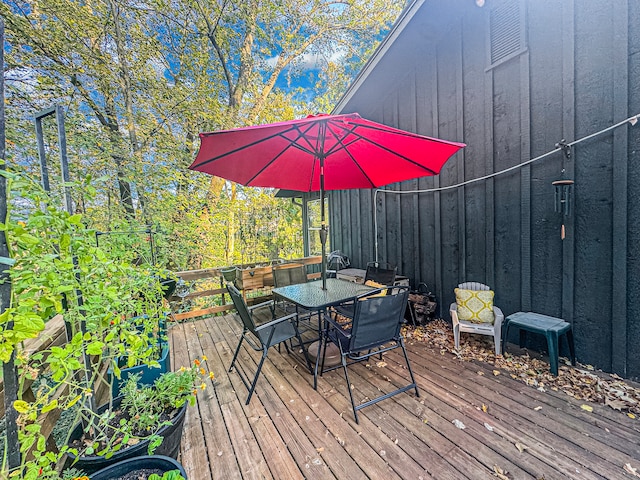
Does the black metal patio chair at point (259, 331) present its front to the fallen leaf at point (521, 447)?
no

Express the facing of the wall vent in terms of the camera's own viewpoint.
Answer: facing the viewer and to the left of the viewer

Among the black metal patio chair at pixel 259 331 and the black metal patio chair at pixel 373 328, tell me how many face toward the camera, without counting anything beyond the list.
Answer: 0

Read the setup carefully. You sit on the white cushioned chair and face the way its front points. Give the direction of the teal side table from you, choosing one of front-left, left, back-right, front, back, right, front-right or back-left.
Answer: left

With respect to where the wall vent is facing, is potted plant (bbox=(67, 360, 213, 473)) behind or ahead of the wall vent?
ahead

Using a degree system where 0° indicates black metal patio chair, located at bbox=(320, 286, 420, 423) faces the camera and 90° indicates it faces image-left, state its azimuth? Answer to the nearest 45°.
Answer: approximately 135°

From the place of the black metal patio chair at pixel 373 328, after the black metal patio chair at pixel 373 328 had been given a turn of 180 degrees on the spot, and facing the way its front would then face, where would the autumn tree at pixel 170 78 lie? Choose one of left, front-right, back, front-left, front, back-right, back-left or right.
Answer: back

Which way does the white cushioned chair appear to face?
toward the camera

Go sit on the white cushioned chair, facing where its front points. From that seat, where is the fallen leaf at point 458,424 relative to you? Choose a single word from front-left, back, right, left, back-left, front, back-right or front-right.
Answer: front

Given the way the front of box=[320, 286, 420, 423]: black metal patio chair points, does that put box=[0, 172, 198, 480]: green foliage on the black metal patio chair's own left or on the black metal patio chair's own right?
on the black metal patio chair's own left

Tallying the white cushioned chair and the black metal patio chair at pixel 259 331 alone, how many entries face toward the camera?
1

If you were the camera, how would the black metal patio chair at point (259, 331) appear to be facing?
facing away from the viewer and to the right of the viewer

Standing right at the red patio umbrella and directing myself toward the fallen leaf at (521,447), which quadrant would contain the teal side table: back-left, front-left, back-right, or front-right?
front-left

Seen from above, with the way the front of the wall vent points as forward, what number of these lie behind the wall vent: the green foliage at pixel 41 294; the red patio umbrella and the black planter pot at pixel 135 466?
0

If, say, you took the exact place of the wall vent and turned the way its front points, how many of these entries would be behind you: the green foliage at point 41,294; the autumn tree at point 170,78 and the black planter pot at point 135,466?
0

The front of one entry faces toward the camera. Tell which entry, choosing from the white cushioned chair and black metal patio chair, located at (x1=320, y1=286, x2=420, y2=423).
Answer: the white cushioned chair

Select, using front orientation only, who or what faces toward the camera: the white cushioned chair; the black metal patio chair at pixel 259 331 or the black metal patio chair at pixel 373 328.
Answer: the white cushioned chair

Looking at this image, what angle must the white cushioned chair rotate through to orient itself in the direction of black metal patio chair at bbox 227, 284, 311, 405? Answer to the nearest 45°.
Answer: approximately 45° to its right

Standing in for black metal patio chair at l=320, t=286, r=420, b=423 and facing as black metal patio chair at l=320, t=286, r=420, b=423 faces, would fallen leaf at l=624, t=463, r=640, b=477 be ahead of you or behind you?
behind

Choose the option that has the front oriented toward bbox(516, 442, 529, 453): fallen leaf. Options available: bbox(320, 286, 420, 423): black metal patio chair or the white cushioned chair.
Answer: the white cushioned chair

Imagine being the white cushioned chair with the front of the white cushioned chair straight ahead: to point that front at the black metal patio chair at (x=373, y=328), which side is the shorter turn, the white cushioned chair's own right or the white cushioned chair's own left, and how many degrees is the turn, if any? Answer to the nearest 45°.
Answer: approximately 45° to the white cushioned chair's own right

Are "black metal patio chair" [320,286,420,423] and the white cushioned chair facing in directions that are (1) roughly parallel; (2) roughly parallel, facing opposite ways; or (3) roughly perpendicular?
roughly perpendicular
